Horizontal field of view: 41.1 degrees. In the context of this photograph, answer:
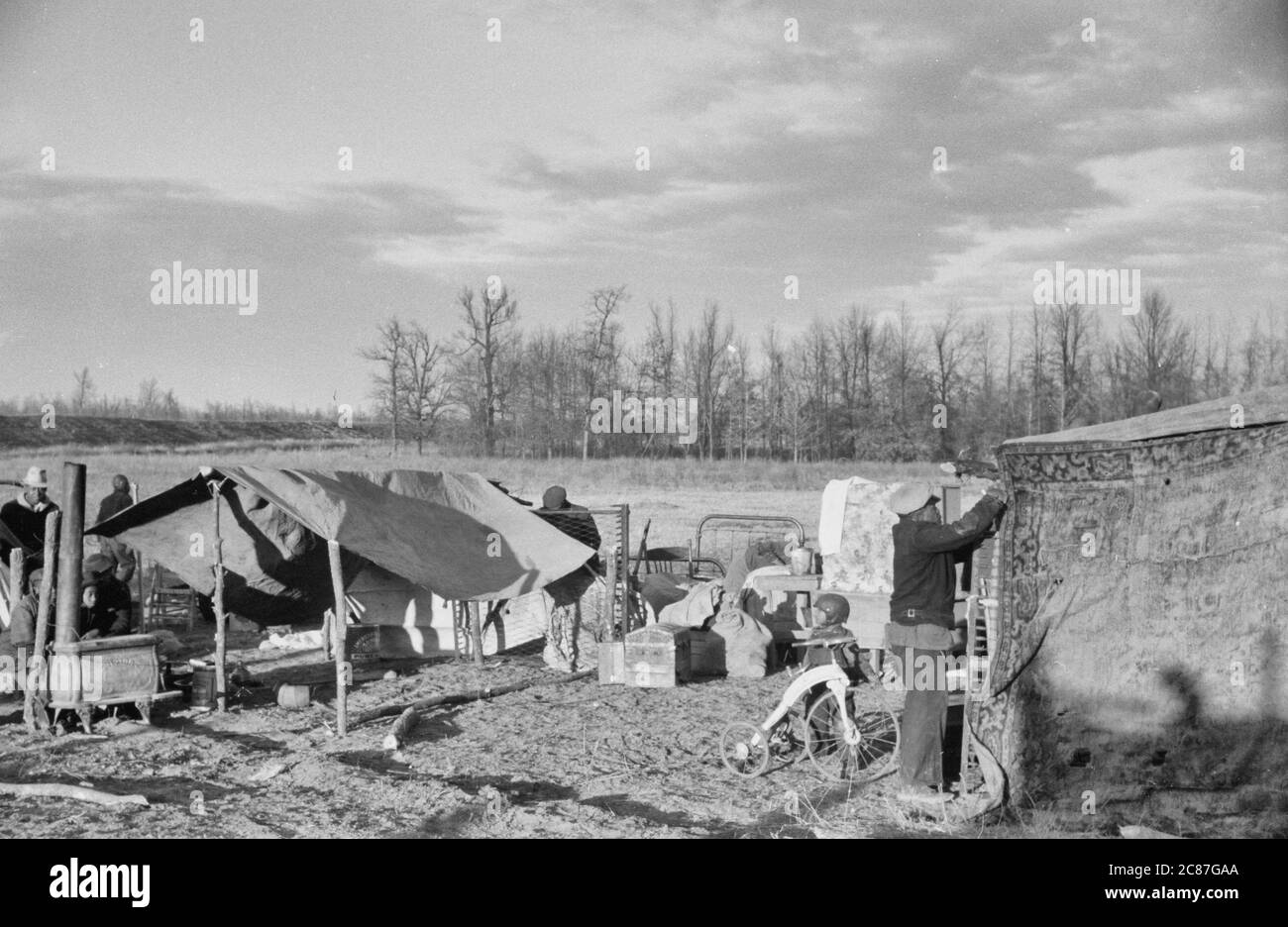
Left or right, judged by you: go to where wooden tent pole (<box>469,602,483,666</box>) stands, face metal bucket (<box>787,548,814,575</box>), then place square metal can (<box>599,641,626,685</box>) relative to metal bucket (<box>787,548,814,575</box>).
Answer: right
